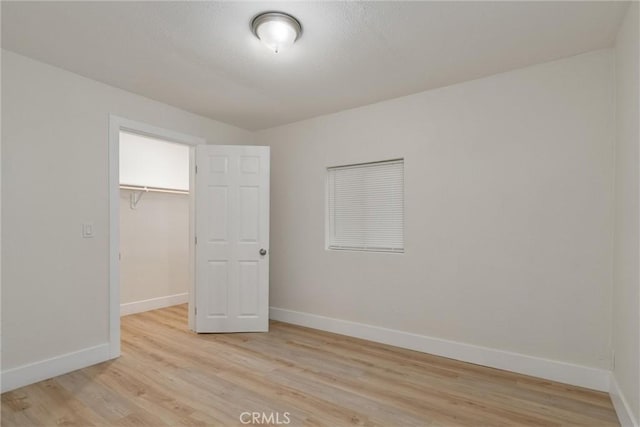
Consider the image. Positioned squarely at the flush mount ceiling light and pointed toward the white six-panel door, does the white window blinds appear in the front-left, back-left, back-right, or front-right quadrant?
front-right

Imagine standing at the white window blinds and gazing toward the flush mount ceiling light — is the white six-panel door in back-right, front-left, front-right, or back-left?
front-right

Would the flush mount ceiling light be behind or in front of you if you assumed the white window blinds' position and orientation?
in front

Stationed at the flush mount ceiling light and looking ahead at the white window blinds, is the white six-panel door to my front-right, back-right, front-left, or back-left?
front-left

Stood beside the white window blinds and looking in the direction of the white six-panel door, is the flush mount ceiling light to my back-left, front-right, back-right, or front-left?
front-left

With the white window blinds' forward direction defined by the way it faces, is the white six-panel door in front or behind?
in front

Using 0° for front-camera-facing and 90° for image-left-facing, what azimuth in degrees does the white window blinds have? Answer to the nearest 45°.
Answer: approximately 45°
